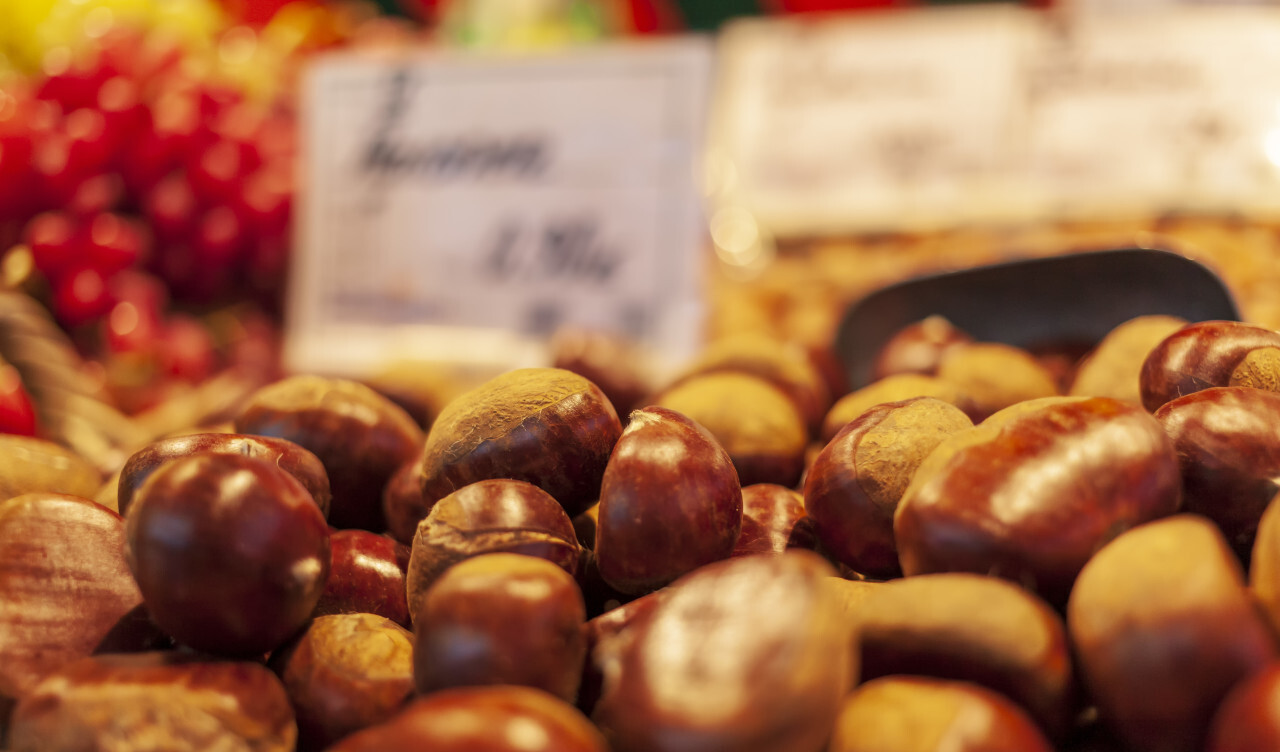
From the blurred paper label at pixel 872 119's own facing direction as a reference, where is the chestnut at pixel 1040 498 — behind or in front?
in front

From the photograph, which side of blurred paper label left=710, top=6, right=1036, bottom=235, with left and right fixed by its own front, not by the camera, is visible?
front

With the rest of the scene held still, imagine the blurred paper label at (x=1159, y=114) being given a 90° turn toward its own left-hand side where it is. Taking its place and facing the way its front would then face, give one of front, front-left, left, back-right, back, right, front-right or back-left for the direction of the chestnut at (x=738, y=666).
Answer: right

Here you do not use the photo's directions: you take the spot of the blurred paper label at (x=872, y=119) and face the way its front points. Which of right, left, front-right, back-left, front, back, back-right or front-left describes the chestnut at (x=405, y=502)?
front

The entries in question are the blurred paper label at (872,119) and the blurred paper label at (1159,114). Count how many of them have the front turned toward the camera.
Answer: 2

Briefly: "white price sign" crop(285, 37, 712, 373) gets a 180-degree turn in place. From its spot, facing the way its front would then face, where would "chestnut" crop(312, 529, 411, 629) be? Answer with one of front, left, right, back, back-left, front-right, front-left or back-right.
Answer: back

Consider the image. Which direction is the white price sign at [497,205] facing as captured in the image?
toward the camera

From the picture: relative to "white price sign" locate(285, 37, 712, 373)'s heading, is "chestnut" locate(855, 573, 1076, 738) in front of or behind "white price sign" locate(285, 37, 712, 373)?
in front

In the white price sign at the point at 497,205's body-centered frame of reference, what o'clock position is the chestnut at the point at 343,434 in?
The chestnut is roughly at 12 o'clock from the white price sign.

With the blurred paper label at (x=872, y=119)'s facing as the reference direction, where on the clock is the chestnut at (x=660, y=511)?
The chestnut is roughly at 12 o'clock from the blurred paper label.

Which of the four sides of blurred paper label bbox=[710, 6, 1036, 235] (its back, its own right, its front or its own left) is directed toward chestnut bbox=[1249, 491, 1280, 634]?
front

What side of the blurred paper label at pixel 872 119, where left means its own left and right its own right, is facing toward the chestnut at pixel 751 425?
front

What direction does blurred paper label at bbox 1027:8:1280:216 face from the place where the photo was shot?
facing the viewer

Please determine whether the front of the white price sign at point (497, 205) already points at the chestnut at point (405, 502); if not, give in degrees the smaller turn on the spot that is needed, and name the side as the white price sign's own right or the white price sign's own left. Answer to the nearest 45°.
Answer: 0° — it already faces it
